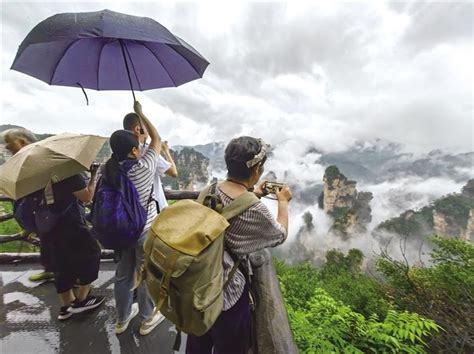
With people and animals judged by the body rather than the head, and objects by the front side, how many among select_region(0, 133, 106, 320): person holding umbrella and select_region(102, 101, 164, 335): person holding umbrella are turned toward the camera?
0

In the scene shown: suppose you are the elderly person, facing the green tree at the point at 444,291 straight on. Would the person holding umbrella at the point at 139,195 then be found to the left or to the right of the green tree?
right

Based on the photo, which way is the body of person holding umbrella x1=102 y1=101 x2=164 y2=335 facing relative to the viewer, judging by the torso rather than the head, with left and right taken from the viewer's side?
facing away from the viewer and to the right of the viewer

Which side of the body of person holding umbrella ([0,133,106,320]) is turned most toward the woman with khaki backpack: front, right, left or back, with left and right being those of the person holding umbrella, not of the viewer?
right

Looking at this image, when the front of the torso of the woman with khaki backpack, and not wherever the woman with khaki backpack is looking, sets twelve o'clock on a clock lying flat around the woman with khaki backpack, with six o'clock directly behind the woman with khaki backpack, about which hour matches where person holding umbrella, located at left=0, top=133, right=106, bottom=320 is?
The person holding umbrella is roughly at 8 o'clock from the woman with khaki backpack.

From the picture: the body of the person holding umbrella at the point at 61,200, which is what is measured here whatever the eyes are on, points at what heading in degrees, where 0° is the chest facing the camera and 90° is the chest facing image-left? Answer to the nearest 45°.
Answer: approximately 225°

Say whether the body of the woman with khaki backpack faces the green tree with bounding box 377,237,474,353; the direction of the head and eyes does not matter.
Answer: yes

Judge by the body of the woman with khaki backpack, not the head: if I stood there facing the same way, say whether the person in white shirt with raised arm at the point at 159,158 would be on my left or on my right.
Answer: on my left

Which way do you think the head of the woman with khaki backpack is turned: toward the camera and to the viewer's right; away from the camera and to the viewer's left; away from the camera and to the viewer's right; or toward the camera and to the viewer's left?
away from the camera and to the viewer's right
